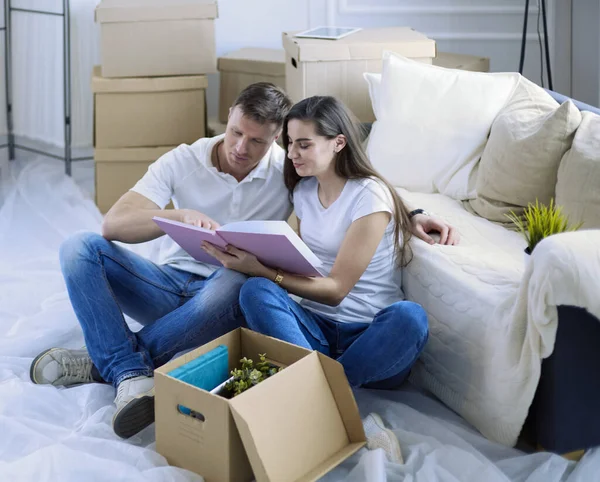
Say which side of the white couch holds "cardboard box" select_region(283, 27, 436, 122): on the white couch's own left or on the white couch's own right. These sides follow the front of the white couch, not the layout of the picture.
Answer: on the white couch's own right

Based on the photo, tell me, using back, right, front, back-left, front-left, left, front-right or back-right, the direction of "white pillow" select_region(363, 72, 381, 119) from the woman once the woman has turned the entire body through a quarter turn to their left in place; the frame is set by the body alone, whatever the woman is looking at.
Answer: back-left

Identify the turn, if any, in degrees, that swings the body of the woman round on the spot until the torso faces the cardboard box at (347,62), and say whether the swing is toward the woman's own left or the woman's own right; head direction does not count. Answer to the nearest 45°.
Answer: approximately 135° to the woman's own right

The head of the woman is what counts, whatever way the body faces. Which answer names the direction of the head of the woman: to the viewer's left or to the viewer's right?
to the viewer's left

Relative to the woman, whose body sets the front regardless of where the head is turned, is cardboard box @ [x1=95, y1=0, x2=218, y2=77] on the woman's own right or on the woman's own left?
on the woman's own right

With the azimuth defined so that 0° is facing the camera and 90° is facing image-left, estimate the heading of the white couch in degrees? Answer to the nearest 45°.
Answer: approximately 45°

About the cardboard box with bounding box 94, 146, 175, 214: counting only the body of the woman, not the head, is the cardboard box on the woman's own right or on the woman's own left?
on the woman's own right

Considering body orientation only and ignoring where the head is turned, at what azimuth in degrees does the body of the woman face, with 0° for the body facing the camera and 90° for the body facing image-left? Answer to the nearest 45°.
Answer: approximately 45°

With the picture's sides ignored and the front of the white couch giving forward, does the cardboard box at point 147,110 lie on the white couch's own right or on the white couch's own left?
on the white couch's own right

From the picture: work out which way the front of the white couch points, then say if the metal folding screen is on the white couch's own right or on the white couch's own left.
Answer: on the white couch's own right

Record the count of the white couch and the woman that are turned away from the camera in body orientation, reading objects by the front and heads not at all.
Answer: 0
